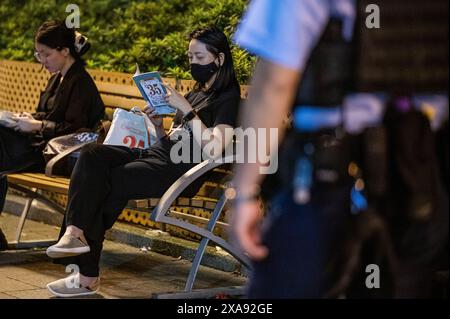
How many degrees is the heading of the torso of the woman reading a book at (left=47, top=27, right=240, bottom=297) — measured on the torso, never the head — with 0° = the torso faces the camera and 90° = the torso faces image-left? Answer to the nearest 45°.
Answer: approximately 90°

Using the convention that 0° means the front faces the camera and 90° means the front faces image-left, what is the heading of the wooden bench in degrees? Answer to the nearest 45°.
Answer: approximately 45°

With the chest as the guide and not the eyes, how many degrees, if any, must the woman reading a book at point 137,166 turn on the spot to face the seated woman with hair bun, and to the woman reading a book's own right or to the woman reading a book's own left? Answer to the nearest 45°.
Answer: approximately 45° to the woman reading a book's own right
